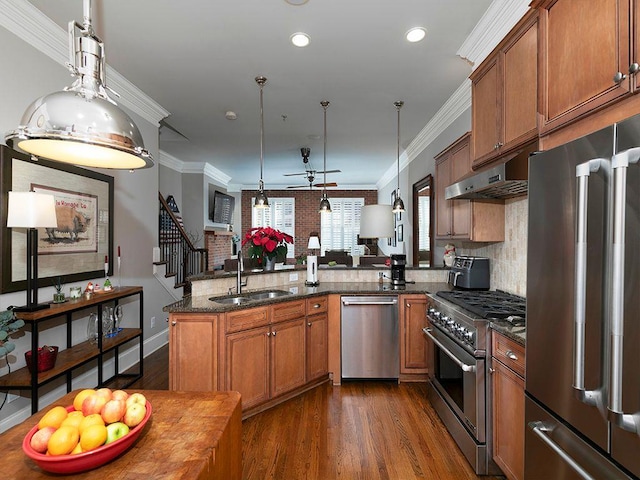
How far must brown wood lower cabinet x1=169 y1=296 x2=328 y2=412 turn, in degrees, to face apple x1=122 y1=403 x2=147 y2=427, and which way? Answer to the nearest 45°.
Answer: approximately 45° to its right

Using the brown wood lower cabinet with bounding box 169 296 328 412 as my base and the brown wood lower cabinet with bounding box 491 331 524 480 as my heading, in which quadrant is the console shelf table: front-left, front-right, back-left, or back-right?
back-right

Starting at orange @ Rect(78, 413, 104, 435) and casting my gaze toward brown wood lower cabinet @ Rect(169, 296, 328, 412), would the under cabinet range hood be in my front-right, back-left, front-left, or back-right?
front-right

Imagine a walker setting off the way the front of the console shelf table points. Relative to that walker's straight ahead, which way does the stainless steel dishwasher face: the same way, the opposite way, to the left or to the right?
to the right

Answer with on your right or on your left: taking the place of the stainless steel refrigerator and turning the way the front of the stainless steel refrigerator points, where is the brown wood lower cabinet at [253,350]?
on your right

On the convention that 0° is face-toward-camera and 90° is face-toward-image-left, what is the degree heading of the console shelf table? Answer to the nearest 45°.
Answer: approximately 315°

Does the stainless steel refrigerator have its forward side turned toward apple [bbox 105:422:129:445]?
yes

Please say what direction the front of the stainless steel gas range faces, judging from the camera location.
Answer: facing the viewer and to the left of the viewer

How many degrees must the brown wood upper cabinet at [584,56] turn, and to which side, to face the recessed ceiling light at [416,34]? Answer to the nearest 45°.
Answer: approximately 90° to its right

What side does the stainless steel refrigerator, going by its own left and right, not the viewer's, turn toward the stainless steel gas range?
right

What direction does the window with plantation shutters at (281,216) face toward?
toward the camera

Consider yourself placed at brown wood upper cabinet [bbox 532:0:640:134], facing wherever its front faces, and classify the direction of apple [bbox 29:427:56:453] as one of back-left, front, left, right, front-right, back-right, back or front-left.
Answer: front

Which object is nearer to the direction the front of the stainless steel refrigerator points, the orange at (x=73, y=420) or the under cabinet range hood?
the orange

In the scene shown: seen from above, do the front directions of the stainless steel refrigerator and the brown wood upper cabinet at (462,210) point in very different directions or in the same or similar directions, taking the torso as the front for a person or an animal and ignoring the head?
same or similar directions

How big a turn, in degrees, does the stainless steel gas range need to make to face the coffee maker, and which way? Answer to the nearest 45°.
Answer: approximately 90° to its right

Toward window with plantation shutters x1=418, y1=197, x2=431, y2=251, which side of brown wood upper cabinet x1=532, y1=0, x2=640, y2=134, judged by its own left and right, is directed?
right

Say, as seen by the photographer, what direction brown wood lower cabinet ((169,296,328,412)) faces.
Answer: facing the viewer and to the right of the viewer

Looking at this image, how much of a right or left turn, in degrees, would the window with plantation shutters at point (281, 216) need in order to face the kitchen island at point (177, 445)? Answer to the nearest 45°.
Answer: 0° — it already faces it
